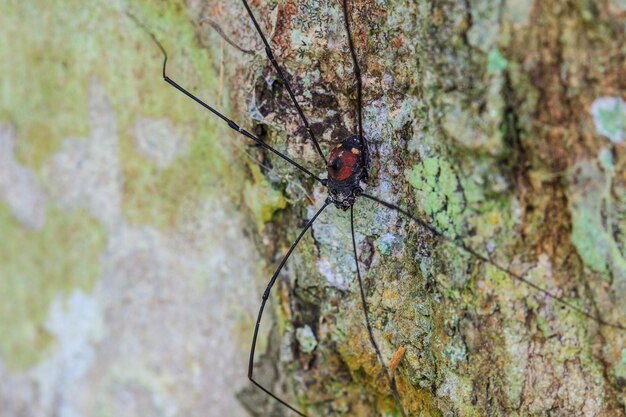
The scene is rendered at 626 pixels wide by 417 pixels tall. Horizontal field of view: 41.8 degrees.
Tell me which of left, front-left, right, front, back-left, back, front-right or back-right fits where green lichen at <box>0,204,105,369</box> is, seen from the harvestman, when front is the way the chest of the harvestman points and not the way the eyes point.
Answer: back-right

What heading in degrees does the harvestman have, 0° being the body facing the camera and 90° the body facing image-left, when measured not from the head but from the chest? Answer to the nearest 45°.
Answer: approximately 0°
